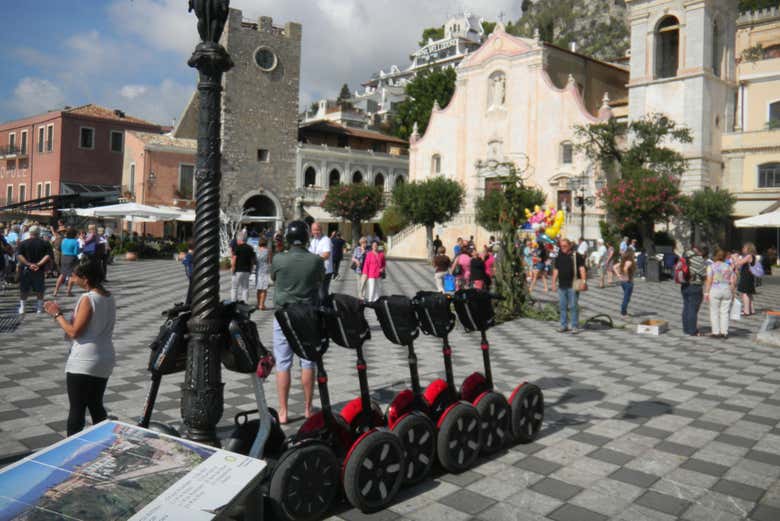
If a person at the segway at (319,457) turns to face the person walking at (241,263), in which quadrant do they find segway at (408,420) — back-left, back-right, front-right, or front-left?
front-right

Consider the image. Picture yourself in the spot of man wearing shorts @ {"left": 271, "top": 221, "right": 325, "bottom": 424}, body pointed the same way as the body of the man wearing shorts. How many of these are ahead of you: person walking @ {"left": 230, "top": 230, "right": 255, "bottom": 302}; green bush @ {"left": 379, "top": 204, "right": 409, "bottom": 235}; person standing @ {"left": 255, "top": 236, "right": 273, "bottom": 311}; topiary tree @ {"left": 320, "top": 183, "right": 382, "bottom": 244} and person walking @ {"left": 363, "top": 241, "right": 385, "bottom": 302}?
5

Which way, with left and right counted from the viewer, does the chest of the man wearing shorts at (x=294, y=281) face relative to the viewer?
facing away from the viewer

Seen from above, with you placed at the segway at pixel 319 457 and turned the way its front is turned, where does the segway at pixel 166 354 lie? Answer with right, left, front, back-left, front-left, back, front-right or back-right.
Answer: front-right

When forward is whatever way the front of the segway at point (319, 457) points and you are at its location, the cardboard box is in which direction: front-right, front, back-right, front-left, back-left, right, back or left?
back

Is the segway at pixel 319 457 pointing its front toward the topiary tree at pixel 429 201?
no

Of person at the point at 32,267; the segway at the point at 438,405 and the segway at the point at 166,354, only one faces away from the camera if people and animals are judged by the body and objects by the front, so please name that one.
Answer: the person

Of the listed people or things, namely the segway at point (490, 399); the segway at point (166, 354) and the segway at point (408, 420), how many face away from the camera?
0

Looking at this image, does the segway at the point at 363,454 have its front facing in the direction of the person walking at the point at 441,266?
no

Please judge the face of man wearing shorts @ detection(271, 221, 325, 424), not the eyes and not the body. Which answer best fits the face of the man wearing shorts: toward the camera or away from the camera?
away from the camera

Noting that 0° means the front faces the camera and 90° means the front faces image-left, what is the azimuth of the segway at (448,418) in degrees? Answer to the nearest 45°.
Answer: approximately 45°
